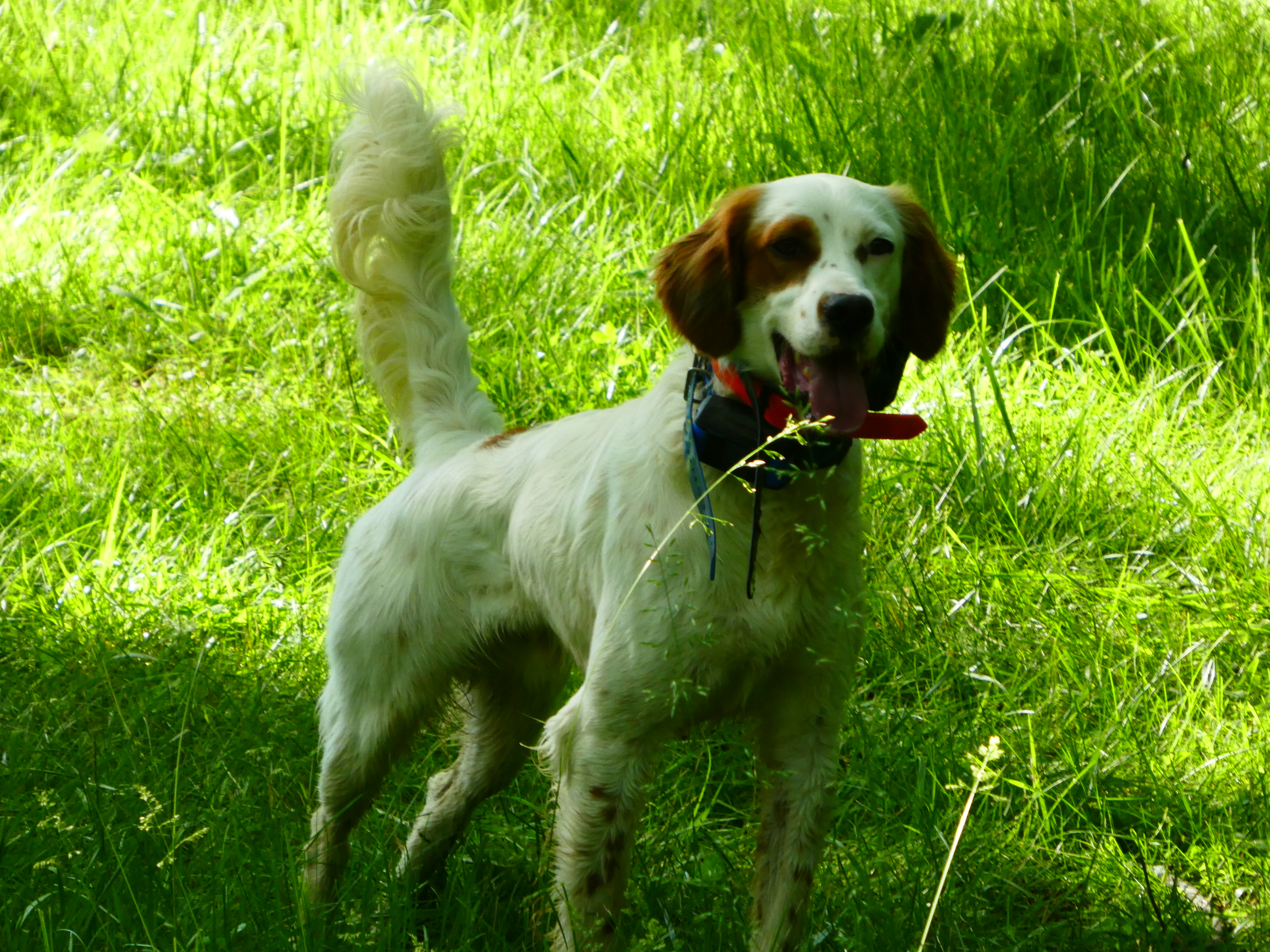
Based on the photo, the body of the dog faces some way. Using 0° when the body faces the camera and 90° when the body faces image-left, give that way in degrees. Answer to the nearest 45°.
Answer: approximately 315°
